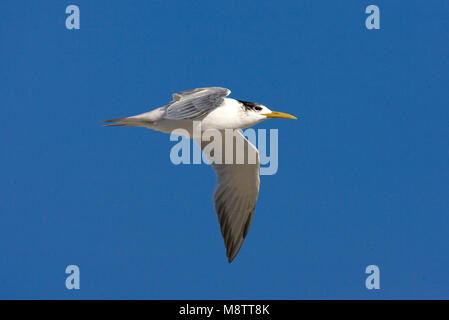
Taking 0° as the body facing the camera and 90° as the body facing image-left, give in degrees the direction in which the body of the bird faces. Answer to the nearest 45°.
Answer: approximately 270°
